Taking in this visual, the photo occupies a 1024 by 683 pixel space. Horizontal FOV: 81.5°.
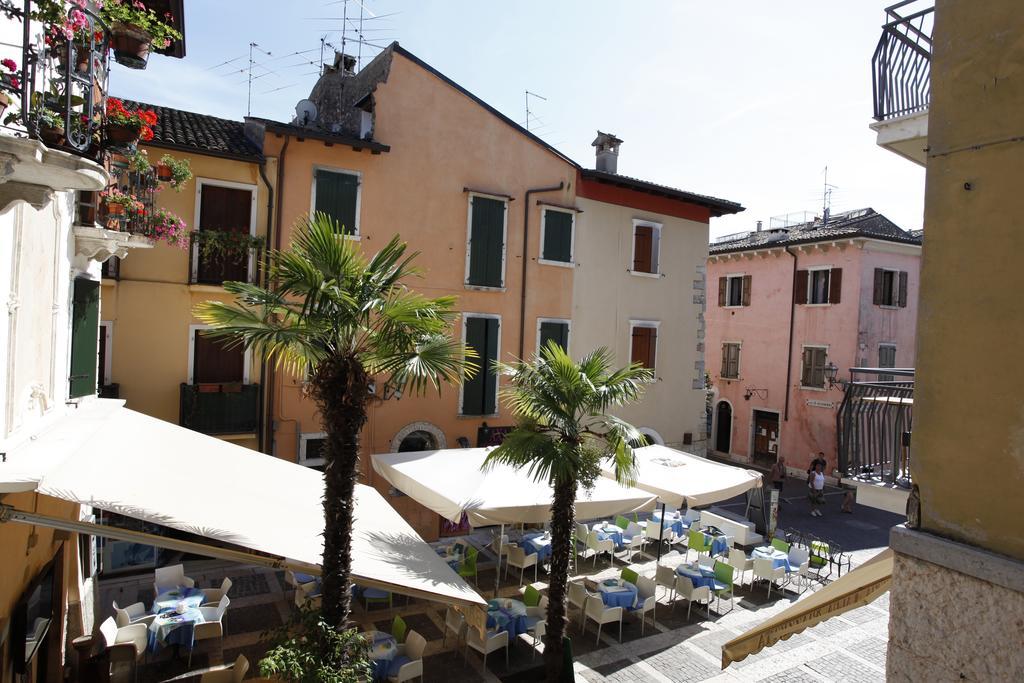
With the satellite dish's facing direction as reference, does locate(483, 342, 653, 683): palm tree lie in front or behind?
in front

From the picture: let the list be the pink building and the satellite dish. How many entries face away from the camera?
0

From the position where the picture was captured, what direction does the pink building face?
facing the viewer and to the left of the viewer

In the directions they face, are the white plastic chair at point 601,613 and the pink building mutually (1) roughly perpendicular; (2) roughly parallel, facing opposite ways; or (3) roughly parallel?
roughly parallel, facing opposite ways

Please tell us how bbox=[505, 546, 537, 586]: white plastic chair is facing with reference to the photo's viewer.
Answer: facing away from the viewer and to the right of the viewer

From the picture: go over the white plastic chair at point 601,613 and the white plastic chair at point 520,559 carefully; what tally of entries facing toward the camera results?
0

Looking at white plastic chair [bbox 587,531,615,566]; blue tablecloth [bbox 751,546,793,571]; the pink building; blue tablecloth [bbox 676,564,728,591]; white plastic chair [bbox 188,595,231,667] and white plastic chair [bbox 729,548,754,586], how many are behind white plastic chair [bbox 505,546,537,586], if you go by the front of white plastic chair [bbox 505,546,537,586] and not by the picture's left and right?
1

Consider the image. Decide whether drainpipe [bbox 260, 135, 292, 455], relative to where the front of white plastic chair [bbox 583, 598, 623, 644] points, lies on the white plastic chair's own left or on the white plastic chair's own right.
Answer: on the white plastic chair's own left

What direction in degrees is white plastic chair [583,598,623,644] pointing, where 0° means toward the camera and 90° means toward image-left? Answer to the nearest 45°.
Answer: approximately 225°

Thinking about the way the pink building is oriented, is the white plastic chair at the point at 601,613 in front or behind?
in front

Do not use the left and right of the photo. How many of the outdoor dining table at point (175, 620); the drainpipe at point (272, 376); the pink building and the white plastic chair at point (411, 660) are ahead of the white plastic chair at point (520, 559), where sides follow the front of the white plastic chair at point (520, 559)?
1

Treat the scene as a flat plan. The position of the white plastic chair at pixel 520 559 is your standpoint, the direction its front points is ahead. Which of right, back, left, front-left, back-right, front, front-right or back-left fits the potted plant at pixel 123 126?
back

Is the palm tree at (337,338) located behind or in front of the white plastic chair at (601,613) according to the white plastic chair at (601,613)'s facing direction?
behind

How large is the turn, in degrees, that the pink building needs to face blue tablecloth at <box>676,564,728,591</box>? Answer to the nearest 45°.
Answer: approximately 45° to its left

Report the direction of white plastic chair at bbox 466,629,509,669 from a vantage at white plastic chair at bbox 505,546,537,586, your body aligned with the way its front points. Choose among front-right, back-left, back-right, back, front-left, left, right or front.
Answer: back-right
